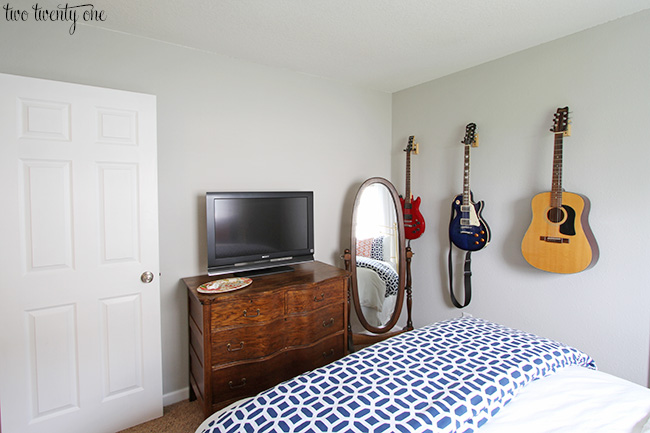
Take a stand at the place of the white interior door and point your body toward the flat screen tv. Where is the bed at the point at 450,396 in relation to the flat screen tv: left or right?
right

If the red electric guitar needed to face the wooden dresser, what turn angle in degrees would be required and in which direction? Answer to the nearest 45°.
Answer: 0° — it already faces it

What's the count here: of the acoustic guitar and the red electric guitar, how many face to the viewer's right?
0

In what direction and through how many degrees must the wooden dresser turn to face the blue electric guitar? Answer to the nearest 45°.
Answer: approximately 45° to its left

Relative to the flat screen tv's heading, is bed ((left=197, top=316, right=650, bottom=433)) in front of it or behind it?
in front

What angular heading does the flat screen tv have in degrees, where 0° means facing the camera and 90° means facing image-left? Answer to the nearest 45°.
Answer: approximately 315°

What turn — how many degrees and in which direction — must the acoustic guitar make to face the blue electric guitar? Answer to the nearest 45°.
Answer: approximately 45° to its right

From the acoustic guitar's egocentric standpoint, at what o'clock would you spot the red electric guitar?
The red electric guitar is roughly at 2 o'clock from the acoustic guitar.

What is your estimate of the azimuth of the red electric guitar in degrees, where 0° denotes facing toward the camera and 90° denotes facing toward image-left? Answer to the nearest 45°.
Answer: approximately 45°

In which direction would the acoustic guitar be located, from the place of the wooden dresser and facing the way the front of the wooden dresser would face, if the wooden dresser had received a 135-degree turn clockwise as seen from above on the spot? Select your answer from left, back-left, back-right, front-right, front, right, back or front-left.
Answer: back

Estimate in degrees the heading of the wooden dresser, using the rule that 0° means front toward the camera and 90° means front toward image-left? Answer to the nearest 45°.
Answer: approximately 315°

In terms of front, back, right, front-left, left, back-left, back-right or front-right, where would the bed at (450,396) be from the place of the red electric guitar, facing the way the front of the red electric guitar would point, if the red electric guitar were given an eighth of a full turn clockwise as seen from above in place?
left

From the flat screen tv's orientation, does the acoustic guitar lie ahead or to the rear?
ahead
